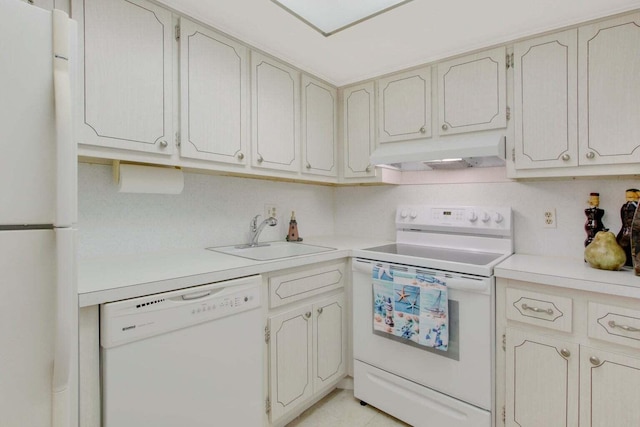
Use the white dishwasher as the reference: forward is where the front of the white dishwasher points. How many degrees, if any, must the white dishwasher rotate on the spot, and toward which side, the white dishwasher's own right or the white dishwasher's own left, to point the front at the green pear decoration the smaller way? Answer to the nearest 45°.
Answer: approximately 45° to the white dishwasher's own left

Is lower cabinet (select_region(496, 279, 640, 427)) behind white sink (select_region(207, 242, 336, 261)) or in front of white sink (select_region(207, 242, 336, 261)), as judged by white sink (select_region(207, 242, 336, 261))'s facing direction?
in front

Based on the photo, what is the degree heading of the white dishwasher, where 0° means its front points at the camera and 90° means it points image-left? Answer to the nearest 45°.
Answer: approximately 315°

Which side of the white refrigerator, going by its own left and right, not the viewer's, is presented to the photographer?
front

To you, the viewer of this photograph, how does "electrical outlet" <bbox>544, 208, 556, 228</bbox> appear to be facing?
facing the viewer

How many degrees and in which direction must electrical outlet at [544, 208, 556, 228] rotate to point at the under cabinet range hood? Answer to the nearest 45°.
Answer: approximately 45° to its right
